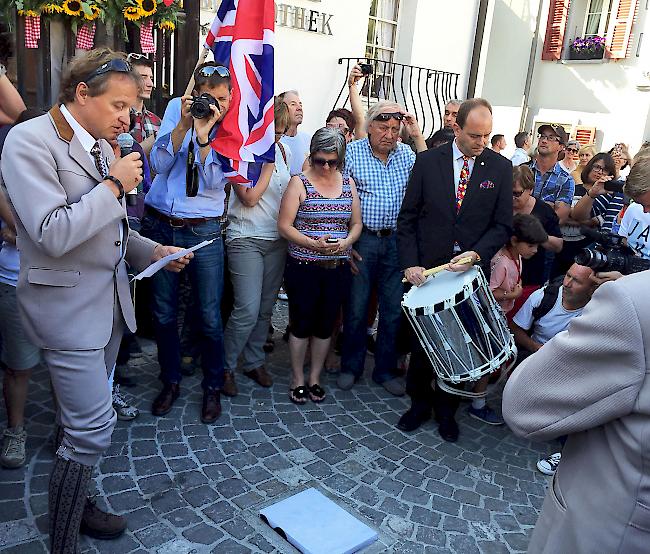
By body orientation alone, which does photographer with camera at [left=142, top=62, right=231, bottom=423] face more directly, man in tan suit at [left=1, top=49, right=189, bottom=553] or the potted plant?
the man in tan suit

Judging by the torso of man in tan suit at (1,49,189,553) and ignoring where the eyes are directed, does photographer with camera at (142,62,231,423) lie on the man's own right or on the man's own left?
on the man's own left

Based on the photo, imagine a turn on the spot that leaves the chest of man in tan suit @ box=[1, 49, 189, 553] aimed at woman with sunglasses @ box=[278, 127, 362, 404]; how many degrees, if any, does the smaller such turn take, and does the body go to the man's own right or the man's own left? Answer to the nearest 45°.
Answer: approximately 90° to the man's own left

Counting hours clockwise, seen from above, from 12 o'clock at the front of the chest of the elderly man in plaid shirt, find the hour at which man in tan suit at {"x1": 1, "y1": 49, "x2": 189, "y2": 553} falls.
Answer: The man in tan suit is roughly at 1 o'clock from the elderly man in plaid shirt.

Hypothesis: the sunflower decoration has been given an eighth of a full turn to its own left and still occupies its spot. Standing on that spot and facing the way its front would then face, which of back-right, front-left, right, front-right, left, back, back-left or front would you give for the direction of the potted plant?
left

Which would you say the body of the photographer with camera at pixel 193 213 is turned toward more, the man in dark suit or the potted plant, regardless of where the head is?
the man in dark suit

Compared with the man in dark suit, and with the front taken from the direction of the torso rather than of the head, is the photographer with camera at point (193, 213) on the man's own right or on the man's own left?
on the man's own right

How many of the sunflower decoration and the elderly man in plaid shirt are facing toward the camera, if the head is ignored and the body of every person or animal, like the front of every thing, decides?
2

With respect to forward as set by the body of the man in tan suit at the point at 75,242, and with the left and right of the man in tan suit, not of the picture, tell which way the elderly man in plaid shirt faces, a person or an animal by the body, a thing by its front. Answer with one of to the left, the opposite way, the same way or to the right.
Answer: to the right
